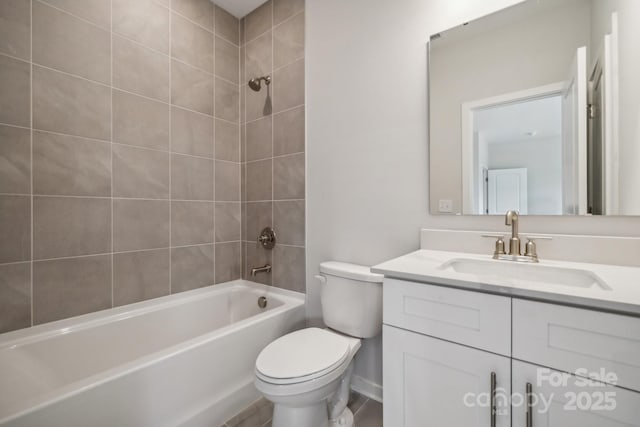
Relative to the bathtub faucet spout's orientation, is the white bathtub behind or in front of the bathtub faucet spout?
in front

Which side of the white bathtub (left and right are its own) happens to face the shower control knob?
left

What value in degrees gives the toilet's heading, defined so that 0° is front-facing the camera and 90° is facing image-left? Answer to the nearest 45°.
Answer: approximately 45°

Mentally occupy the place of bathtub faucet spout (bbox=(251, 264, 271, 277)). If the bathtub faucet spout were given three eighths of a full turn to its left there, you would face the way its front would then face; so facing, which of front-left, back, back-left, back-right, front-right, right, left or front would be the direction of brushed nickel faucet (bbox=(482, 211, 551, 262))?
front-right

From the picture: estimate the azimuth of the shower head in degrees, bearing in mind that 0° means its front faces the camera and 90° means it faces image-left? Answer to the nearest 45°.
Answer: approximately 45°

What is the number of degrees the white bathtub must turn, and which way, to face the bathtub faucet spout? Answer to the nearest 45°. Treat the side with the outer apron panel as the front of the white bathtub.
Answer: approximately 90° to its left

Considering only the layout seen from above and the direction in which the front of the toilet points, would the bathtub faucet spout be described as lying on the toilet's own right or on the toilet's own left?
on the toilet's own right

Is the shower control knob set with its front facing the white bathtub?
yes

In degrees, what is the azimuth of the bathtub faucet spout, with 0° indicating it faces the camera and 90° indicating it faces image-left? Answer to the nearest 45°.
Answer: approximately 45°

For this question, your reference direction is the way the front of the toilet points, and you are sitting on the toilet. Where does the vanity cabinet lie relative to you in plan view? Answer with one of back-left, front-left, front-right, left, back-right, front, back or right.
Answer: left
